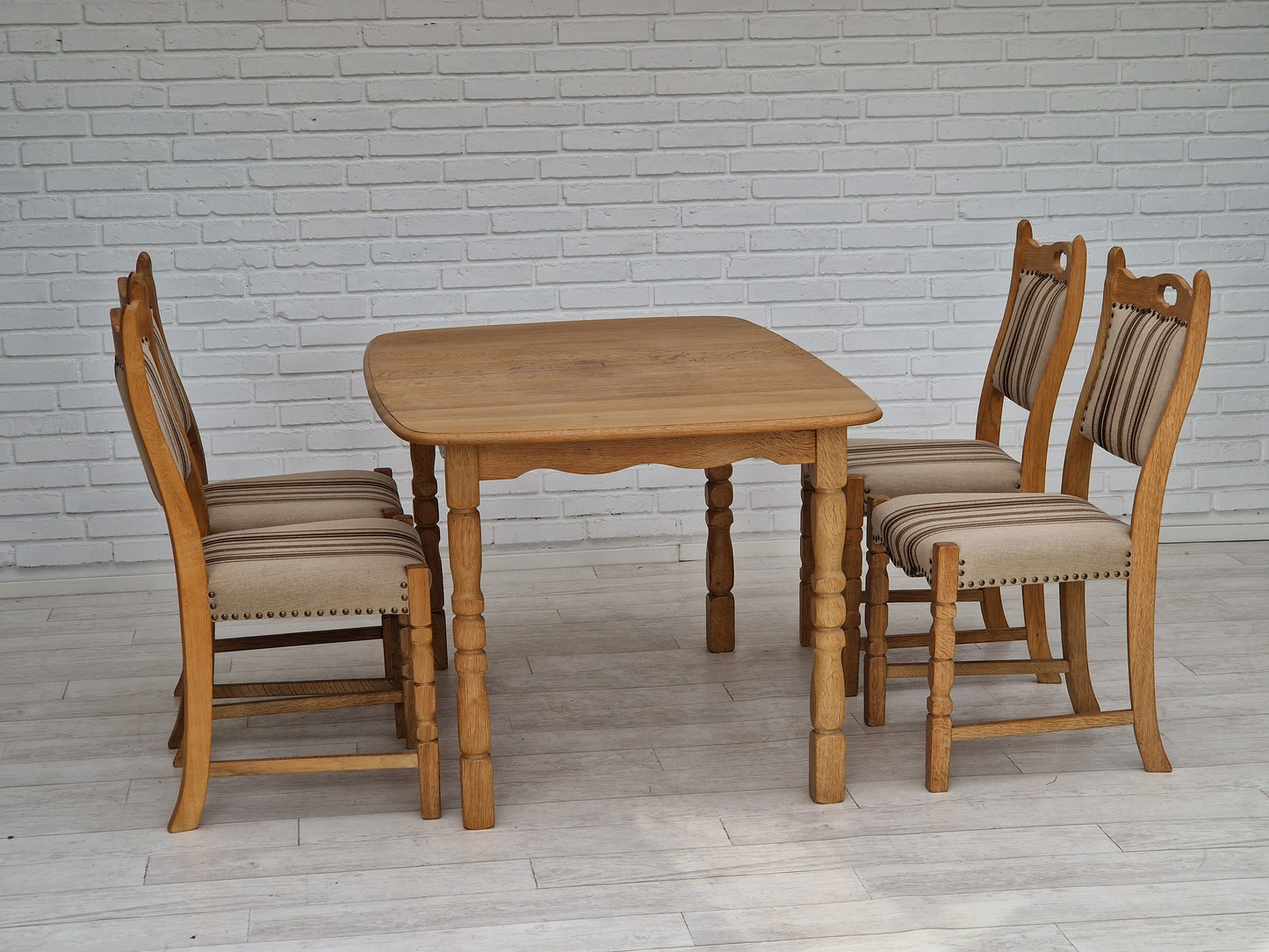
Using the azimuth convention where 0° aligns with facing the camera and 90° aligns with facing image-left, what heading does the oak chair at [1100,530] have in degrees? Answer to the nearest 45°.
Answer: approximately 90°

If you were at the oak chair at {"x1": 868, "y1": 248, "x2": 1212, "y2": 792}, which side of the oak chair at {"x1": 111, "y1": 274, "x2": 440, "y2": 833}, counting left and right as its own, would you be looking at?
front

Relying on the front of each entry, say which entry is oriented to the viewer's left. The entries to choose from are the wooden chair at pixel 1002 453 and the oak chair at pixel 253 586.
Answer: the wooden chair

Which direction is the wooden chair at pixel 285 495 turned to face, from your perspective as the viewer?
facing to the right of the viewer

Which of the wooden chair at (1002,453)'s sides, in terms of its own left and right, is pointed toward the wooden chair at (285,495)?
front

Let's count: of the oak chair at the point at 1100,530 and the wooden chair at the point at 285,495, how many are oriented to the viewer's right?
1

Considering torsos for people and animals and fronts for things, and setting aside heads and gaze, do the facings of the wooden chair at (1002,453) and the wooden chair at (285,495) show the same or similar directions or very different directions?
very different directions

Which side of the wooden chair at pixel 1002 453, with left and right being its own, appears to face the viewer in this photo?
left

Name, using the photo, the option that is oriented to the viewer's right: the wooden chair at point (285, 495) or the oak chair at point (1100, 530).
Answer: the wooden chair

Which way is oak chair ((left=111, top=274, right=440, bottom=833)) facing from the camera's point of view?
to the viewer's right
